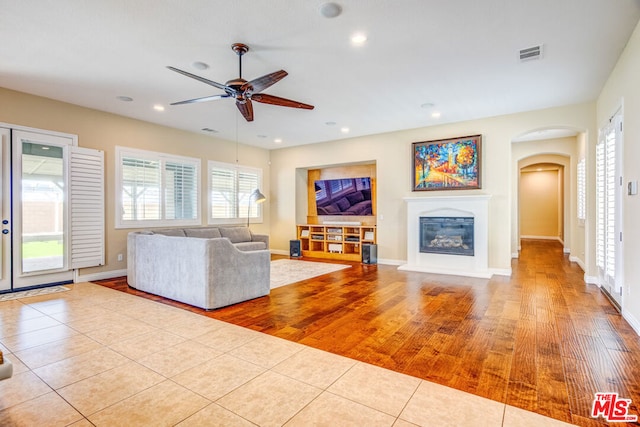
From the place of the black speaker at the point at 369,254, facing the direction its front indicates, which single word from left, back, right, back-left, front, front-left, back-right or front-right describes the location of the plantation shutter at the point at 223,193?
front-right

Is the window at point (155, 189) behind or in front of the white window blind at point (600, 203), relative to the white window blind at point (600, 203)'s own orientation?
in front

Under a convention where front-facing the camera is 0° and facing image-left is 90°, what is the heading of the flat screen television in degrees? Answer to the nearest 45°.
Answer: approximately 45°

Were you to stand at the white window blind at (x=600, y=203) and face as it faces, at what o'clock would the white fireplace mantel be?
The white fireplace mantel is roughly at 12 o'clock from the white window blind.

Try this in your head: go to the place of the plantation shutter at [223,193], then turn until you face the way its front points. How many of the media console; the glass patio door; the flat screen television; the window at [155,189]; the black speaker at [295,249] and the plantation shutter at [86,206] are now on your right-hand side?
3

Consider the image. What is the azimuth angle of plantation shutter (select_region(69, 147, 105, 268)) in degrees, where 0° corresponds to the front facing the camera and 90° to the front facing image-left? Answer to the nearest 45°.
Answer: approximately 315°

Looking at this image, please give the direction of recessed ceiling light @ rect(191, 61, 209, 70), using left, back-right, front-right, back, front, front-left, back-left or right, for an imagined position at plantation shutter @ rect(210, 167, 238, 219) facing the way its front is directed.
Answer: front-right

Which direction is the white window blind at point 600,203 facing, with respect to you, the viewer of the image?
facing to the left of the viewer
